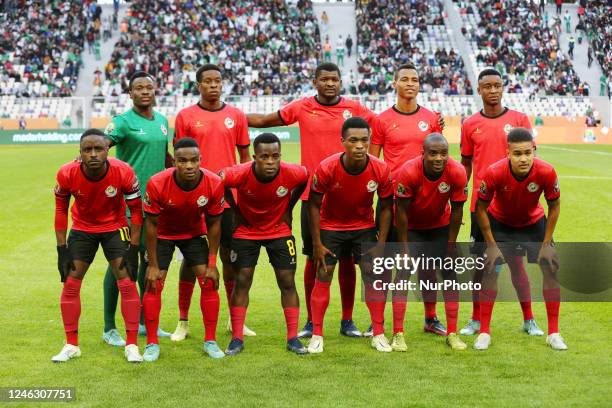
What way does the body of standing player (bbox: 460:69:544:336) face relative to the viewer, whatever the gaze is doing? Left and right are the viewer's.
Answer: facing the viewer

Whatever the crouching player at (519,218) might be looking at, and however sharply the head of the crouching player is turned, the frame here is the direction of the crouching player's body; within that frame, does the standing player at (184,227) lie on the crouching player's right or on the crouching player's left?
on the crouching player's right

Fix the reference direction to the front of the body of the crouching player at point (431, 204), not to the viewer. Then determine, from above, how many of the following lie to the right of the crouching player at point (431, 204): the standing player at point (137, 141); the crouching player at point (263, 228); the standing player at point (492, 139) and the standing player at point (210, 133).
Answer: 3

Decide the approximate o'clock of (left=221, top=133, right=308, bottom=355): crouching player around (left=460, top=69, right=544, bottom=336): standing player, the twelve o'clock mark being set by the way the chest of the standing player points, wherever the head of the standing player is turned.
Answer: The crouching player is roughly at 2 o'clock from the standing player.

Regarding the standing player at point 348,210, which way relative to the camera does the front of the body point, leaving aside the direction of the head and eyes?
toward the camera

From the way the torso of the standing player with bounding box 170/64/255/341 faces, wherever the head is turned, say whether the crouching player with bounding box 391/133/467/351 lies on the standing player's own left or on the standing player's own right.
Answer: on the standing player's own left

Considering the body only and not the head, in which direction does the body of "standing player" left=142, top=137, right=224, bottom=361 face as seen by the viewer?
toward the camera

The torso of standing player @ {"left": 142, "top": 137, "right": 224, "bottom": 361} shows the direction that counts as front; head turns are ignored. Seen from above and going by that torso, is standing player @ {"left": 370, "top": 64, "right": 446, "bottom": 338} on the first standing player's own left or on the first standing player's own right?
on the first standing player's own left

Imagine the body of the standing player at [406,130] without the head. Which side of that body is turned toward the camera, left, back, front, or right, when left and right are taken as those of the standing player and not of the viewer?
front
